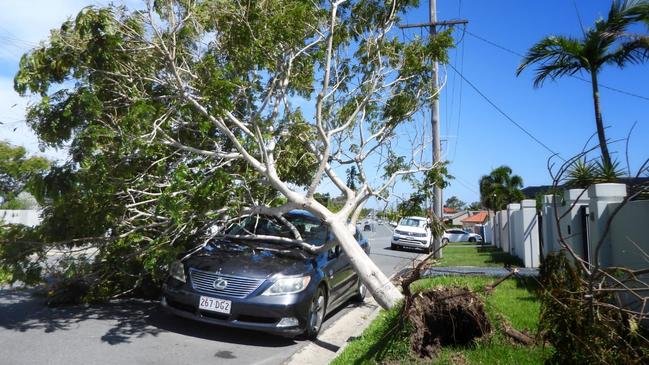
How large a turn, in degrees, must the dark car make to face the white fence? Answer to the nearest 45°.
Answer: approximately 135° to its left

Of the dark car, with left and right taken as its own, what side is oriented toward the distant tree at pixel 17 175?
right

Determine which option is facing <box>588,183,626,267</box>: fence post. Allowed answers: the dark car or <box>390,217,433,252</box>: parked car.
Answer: the parked car

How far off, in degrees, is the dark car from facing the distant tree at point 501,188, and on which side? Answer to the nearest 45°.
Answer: approximately 180°

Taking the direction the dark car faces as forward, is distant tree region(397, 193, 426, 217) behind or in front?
behind

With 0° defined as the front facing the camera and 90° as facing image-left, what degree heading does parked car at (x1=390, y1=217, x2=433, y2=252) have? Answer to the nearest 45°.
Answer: approximately 0°

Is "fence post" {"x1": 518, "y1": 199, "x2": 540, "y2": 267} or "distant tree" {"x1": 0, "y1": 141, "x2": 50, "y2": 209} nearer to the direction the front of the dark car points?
the distant tree

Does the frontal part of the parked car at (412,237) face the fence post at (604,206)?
yes

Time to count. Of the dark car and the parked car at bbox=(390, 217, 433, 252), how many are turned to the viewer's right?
0

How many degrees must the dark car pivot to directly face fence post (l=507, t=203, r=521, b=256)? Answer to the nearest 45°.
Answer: approximately 180°
